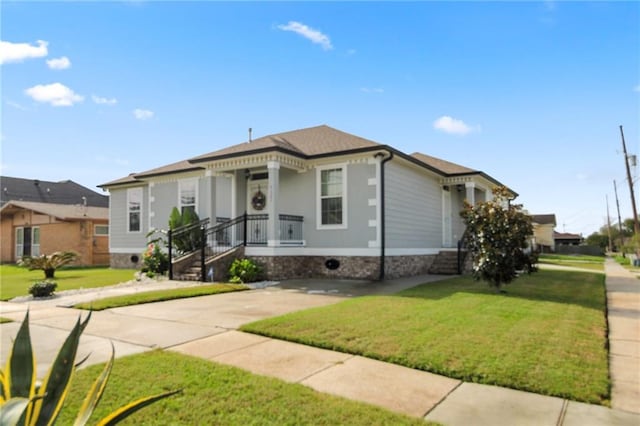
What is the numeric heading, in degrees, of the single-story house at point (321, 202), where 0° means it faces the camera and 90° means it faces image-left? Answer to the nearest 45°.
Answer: approximately 45°

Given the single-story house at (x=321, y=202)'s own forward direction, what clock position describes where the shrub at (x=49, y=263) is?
The shrub is roughly at 2 o'clock from the single-story house.

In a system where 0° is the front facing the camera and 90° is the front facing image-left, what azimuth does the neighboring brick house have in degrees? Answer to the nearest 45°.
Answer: approximately 45°

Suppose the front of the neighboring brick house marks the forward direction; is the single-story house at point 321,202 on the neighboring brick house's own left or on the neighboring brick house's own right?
on the neighboring brick house's own left
